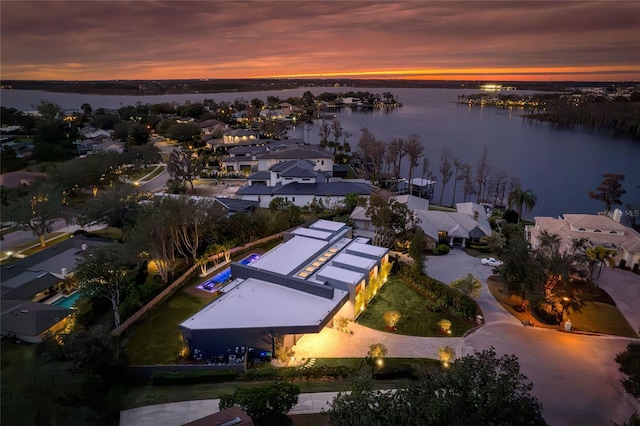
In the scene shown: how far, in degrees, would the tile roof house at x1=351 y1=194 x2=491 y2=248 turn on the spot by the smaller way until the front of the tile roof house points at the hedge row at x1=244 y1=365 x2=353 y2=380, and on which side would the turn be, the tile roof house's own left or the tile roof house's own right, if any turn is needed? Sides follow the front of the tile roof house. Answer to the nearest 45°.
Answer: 0° — it already faces it

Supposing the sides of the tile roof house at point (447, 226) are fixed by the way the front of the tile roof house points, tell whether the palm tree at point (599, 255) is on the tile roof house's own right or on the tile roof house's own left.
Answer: on the tile roof house's own left

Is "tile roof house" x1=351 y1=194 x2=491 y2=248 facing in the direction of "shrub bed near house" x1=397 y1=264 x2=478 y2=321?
yes

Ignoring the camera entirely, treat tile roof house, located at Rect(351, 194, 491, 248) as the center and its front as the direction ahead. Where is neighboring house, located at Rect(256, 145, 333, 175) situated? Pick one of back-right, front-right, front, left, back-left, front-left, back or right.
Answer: back-right

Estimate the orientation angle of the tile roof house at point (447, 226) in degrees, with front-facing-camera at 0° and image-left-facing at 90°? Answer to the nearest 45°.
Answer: approximately 0°

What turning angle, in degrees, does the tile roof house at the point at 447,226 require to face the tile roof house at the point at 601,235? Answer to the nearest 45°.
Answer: approximately 90° to its left

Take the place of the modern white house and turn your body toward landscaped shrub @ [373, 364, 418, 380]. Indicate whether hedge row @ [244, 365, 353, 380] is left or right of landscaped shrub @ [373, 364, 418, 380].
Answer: right
